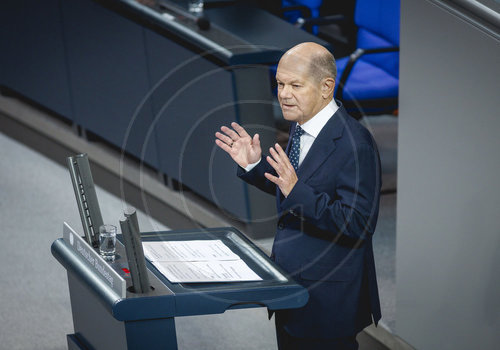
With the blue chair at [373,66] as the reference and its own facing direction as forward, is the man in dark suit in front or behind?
in front

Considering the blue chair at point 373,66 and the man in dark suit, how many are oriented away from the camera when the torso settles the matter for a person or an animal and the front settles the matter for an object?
0

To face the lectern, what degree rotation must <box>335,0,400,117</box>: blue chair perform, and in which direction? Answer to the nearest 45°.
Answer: approximately 45° to its left

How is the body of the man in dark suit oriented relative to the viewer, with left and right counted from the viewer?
facing the viewer and to the left of the viewer

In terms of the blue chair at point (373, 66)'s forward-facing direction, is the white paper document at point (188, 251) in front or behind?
in front

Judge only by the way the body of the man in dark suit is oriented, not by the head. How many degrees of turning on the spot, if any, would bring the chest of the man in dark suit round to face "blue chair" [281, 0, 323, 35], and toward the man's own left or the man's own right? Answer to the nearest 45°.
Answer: approximately 135° to the man's own right

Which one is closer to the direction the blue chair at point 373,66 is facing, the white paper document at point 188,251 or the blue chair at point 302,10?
the white paper document

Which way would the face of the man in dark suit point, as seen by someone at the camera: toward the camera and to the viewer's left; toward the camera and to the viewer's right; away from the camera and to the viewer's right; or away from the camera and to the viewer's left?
toward the camera and to the viewer's left

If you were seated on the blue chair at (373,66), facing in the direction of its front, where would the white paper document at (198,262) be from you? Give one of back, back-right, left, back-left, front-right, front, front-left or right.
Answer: front-left
